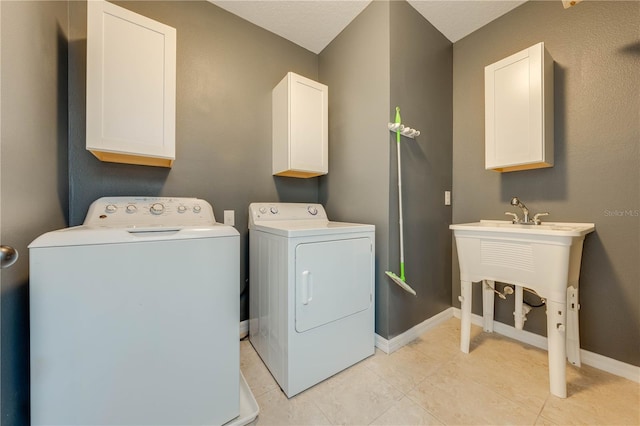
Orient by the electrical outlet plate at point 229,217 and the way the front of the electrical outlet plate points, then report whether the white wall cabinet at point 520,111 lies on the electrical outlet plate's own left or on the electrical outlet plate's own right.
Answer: on the electrical outlet plate's own left

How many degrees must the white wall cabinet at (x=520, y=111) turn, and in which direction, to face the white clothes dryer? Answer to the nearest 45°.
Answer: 0° — it already faces it

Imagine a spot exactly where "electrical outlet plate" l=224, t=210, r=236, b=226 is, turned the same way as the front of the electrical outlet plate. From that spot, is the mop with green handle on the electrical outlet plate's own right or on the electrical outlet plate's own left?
on the electrical outlet plate's own left

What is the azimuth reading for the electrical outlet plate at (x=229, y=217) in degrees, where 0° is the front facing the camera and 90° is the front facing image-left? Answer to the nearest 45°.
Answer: approximately 0°

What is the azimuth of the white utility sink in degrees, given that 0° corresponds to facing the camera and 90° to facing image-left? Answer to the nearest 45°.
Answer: approximately 45°

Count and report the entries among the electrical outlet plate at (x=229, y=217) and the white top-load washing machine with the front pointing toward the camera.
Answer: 2

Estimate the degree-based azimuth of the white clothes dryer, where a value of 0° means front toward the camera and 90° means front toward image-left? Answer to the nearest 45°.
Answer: approximately 315°

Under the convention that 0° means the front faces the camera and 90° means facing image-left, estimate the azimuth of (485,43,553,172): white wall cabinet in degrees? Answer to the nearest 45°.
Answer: approximately 45°
